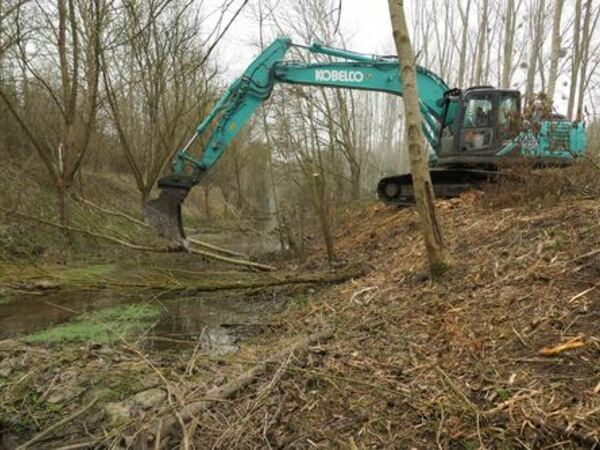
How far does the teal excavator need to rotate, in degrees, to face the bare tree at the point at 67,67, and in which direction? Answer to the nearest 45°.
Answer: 0° — it already faces it

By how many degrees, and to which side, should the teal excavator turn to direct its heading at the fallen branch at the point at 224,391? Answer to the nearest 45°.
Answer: approximately 90° to its left

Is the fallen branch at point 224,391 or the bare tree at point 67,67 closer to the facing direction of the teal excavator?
the bare tree

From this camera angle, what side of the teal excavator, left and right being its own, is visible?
left

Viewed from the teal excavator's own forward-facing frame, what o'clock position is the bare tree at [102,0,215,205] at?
The bare tree is roughly at 1 o'clock from the teal excavator.

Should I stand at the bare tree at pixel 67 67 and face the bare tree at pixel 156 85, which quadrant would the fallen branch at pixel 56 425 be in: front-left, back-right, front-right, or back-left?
back-right

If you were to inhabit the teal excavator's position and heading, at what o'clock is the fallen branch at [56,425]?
The fallen branch is roughly at 10 o'clock from the teal excavator.
